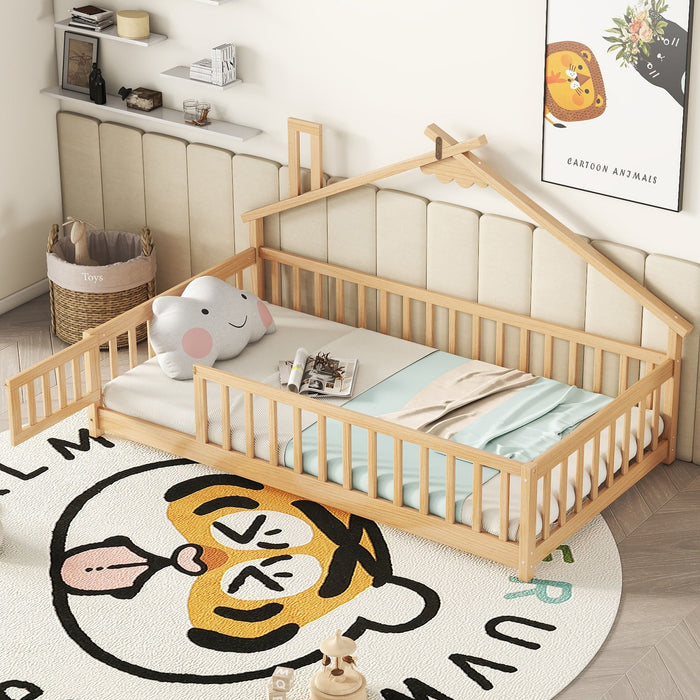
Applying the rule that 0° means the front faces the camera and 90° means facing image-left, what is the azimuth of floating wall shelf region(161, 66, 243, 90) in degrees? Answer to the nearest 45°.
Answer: approximately 45°

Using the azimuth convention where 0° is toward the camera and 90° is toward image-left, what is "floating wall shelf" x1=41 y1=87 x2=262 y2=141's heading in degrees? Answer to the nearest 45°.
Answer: approximately 45°

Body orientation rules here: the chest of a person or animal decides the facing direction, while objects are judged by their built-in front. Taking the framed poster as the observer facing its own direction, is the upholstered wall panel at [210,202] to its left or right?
on its right

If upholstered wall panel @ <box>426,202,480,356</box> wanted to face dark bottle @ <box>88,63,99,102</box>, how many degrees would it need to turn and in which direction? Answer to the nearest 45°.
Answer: approximately 90° to its right

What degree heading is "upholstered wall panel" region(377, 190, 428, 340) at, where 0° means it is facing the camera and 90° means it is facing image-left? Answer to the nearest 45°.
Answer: approximately 45°
